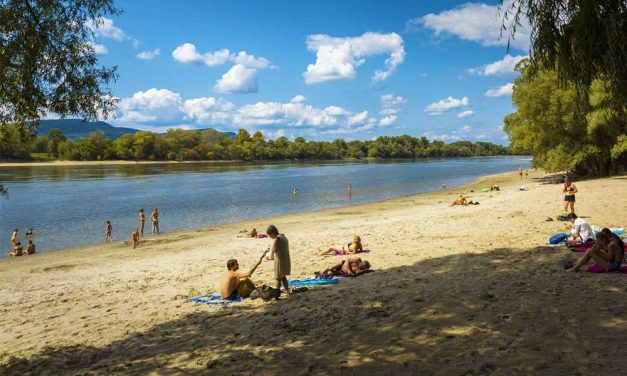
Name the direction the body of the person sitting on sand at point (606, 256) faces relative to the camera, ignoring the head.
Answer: to the viewer's left

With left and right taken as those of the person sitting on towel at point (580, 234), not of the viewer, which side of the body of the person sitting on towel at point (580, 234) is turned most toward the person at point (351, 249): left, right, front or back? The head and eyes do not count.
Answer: front

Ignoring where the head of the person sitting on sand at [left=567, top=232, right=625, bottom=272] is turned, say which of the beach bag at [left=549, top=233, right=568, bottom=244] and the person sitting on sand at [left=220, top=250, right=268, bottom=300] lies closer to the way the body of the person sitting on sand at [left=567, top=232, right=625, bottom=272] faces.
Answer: the person sitting on sand

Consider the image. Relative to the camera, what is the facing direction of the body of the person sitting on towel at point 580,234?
to the viewer's left

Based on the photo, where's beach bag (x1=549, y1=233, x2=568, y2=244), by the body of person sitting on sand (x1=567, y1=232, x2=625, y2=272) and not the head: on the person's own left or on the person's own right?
on the person's own right

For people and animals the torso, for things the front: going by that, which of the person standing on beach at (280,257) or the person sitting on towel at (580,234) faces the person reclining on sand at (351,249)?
the person sitting on towel at (580,234)

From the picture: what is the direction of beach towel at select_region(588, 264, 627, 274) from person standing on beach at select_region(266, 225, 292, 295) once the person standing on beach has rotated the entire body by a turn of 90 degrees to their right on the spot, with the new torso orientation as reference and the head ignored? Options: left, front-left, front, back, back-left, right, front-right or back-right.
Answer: right

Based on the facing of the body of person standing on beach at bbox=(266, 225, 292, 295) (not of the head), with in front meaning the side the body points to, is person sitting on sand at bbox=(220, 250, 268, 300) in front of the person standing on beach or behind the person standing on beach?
in front

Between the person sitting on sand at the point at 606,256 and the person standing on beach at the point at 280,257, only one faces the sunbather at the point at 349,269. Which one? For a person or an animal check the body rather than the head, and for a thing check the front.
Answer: the person sitting on sand

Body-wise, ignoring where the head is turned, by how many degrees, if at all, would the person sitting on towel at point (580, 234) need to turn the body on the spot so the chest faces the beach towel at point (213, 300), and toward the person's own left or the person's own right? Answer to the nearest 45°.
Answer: approximately 45° to the person's own left

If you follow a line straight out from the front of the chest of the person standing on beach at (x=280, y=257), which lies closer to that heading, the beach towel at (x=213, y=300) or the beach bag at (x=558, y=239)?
the beach towel

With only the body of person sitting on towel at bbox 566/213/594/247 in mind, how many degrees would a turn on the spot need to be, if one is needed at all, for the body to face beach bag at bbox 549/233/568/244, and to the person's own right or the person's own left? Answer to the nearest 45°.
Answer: approximately 45° to the person's own right

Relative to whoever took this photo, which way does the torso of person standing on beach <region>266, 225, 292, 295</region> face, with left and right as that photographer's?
facing to the left of the viewer

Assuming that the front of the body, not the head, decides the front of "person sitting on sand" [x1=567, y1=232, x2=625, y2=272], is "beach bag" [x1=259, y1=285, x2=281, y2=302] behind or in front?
in front

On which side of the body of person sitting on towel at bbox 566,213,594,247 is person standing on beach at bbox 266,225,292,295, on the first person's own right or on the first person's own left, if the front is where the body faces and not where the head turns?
on the first person's own left

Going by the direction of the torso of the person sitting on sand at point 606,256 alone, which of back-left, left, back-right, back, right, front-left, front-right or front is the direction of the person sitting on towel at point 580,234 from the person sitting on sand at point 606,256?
right

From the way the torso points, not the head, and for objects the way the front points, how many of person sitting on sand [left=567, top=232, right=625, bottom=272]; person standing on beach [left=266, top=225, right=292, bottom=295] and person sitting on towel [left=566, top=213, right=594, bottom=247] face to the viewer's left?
3
